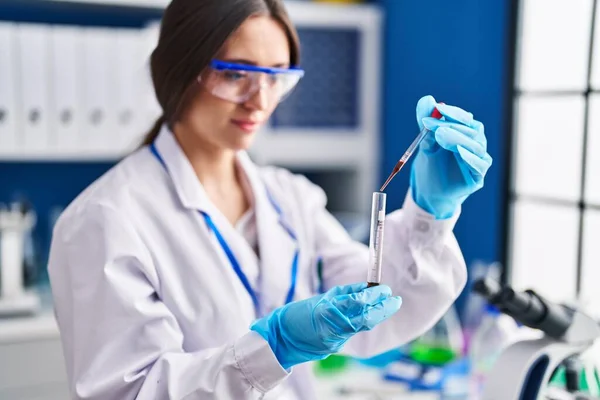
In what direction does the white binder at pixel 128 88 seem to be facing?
toward the camera

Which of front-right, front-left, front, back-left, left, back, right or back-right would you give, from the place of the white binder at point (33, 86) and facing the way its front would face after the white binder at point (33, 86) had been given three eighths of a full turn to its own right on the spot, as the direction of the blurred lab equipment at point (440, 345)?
back

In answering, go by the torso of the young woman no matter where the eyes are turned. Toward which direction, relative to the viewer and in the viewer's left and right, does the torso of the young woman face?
facing the viewer and to the right of the viewer

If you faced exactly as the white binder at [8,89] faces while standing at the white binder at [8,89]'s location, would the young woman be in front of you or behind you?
in front

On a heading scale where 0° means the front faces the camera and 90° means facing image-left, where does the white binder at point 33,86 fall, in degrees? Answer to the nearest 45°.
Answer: approximately 0°

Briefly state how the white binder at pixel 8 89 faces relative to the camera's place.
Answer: facing the viewer

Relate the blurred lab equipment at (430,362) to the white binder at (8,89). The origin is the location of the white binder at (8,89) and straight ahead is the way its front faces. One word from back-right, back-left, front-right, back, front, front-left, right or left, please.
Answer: front-left

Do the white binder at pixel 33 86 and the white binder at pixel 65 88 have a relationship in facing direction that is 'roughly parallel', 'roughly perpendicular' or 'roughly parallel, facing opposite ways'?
roughly parallel

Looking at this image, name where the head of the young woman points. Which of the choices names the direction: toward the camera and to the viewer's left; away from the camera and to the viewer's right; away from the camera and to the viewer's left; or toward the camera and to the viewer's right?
toward the camera and to the viewer's right

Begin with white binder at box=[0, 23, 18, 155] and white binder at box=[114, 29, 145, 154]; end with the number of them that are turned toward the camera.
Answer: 2

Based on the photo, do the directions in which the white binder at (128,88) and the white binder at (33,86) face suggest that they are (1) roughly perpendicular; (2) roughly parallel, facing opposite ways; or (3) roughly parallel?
roughly parallel
